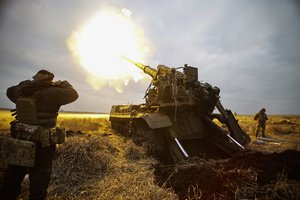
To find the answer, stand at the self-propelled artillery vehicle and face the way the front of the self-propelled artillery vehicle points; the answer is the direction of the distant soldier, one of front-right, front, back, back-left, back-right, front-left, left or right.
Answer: right

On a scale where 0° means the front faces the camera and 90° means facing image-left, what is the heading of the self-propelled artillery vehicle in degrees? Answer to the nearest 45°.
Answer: approximately 135°

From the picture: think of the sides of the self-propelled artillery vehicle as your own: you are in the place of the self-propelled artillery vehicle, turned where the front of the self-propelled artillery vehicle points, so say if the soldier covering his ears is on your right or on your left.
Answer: on your left
